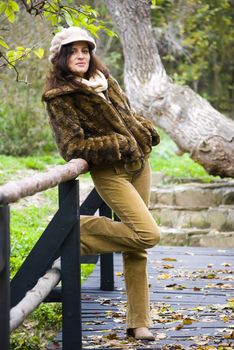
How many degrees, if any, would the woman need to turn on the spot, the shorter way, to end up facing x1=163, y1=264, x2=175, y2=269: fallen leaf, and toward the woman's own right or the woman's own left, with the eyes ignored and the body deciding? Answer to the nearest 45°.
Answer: approximately 135° to the woman's own left

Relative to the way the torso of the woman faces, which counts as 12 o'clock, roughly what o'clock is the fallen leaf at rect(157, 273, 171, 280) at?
The fallen leaf is roughly at 8 o'clock from the woman.

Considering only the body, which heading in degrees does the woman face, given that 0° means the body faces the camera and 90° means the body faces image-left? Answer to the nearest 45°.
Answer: approximately 315°

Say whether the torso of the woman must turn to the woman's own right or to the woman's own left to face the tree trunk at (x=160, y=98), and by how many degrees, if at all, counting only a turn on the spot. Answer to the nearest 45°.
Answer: approximately 135° to the woman's own left
